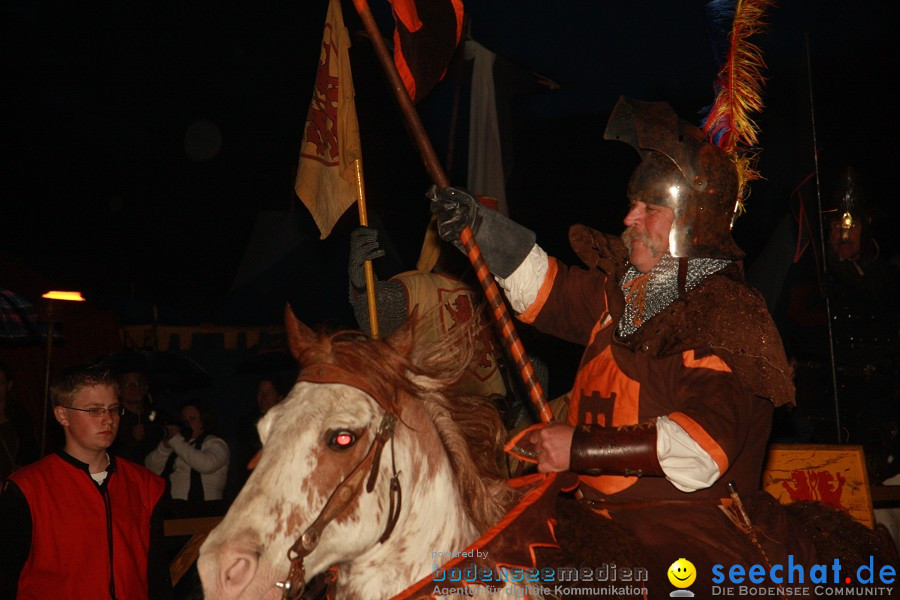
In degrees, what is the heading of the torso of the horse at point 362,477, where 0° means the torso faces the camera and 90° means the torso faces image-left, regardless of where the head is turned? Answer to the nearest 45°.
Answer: approximately 45°

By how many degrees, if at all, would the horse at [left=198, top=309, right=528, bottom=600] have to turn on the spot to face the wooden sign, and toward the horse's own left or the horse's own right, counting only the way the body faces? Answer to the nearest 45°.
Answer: approximately 180°

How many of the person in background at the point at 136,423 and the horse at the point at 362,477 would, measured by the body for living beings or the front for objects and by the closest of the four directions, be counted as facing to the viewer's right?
0

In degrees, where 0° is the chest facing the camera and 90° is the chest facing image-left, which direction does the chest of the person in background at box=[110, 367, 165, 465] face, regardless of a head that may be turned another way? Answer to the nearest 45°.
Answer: approximately 0°

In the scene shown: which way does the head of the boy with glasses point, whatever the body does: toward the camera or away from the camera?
toward the camera

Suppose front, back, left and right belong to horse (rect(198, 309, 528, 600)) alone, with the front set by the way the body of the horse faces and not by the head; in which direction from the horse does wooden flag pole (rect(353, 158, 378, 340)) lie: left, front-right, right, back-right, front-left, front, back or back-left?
back-right

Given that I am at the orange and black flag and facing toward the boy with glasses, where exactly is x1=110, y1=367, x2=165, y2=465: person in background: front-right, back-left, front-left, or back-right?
front-right

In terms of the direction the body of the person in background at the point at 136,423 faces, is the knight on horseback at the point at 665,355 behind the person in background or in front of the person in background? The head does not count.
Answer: in front

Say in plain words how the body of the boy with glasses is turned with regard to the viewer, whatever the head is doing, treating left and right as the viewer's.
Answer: facing the viewer and to the right of the viewer

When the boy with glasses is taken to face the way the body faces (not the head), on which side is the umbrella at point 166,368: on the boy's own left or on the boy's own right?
on the boy's own left

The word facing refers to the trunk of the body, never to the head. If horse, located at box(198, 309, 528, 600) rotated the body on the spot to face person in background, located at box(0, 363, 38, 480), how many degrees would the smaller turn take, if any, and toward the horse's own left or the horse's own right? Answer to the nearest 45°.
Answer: approximately 90° to the horse's own right
